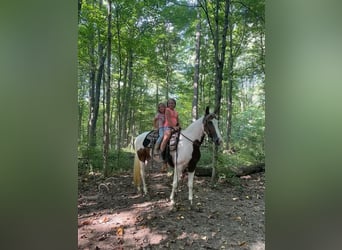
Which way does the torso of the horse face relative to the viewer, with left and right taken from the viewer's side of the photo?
facing the viewer and to the right of the viewer
